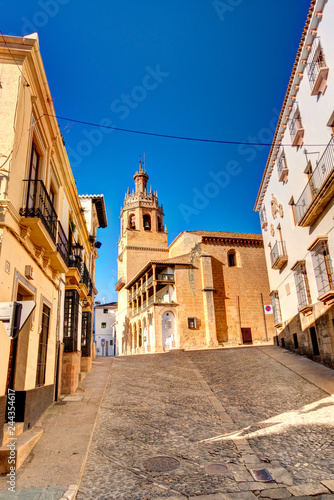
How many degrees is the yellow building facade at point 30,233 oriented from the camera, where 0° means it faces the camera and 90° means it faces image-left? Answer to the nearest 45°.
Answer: approximately 270°

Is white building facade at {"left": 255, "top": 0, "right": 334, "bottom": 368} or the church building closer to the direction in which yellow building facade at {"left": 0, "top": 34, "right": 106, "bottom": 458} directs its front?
the white building facade

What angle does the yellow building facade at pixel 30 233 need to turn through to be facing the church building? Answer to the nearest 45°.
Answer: approximately 45° to its left

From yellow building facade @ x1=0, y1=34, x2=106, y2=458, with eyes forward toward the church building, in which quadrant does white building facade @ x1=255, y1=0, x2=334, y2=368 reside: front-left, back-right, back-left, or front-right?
front-right

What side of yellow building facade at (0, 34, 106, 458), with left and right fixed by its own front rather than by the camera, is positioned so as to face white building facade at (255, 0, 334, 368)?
front

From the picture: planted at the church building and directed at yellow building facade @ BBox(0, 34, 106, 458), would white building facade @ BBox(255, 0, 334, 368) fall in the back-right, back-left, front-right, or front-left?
front-left
